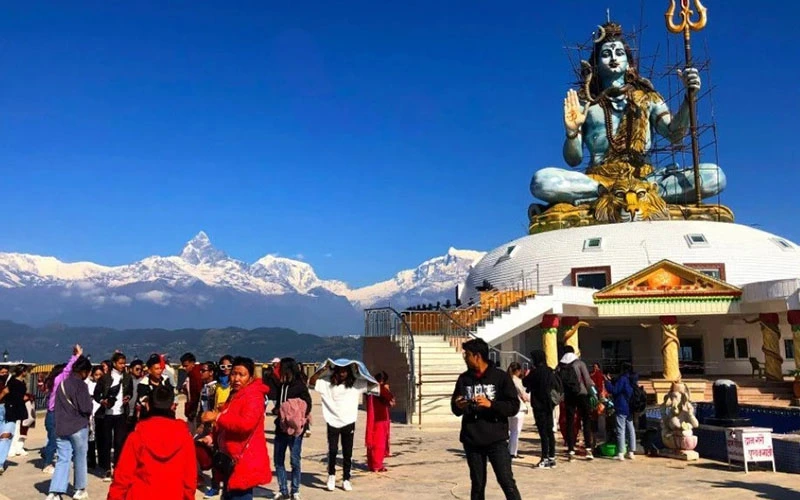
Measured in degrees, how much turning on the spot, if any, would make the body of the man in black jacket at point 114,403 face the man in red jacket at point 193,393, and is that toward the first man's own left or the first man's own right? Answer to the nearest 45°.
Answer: approximately 90° to the first man's own left

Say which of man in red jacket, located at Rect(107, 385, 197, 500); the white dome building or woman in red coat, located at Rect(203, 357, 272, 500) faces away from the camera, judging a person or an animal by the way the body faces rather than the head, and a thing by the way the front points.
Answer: the man in red jacket

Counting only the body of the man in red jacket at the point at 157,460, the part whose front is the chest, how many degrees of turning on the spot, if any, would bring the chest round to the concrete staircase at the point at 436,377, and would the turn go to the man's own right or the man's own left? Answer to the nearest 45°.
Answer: approximately 45° to the man's own right

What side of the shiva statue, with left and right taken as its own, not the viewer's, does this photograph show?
front

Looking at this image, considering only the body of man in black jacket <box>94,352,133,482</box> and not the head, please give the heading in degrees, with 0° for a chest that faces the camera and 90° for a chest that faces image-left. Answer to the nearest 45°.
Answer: approximately 0°

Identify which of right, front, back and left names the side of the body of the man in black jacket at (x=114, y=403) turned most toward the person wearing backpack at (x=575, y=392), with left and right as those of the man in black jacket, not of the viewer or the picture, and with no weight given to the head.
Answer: left

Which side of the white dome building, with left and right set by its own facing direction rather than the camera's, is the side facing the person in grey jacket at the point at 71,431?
front

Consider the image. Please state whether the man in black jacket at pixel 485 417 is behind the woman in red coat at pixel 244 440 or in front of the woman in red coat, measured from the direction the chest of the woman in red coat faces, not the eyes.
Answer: behind

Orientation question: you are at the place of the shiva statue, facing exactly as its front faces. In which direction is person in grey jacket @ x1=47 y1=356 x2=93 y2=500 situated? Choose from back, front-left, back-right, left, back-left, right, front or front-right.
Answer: front

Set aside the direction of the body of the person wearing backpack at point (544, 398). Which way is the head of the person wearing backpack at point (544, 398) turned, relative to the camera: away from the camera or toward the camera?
away from the camera

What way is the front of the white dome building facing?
toward the camera

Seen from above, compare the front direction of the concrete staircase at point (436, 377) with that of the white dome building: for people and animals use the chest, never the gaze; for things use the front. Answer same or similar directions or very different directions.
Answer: same or similar directions

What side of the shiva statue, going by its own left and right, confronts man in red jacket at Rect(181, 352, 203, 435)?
front

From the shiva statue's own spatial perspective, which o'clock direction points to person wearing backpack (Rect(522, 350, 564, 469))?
The person wearing backpack is roughly at 12 o'clock from the shiva statue.
